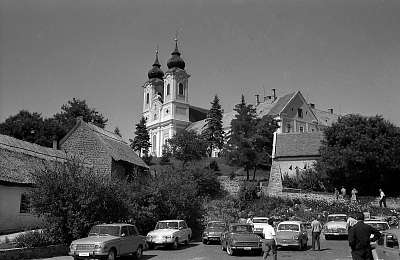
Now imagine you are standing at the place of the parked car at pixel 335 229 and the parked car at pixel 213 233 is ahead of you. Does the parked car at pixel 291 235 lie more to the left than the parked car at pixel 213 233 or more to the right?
left

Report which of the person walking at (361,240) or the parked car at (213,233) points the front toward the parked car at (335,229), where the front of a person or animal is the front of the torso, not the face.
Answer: the person walking

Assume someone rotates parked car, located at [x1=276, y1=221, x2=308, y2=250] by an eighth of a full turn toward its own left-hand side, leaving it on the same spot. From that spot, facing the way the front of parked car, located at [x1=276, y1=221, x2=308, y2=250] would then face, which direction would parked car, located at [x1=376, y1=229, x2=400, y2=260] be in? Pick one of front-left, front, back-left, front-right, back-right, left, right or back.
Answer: front

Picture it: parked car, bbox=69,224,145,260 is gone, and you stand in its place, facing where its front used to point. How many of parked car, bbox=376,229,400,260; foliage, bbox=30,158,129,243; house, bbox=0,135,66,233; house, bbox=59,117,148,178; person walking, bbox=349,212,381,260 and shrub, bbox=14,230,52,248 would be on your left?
2

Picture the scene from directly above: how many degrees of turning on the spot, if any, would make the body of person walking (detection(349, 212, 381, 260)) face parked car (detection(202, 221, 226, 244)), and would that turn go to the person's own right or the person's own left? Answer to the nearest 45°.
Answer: approximately 45° to the person's own left

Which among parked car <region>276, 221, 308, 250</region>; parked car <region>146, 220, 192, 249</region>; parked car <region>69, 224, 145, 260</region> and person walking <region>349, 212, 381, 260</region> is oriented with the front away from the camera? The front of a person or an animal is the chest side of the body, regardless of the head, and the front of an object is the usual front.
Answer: the person walking

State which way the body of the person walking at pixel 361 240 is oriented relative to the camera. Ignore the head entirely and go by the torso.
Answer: away from the camera

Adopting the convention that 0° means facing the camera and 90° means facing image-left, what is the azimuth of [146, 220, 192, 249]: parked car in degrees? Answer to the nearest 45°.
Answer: approximately 45°

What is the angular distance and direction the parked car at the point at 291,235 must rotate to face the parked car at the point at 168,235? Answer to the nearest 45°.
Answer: approximately 90° to its left

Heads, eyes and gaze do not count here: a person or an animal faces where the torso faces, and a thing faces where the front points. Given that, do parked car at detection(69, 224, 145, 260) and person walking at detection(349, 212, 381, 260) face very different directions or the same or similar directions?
very different directions

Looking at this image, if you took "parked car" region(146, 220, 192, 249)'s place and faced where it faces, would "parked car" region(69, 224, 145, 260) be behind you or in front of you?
in front
